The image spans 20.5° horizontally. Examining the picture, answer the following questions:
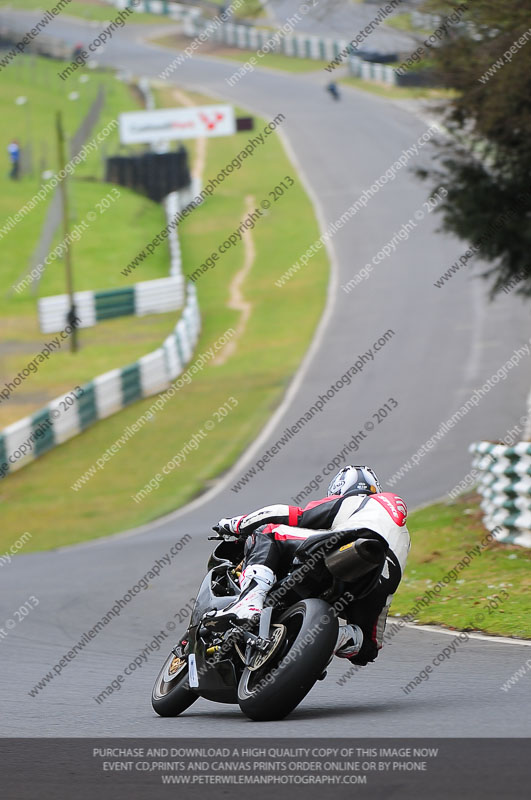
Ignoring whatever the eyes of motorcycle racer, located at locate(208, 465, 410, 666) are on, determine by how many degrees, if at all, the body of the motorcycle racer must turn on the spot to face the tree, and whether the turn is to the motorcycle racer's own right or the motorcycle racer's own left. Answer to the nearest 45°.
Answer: approximately 45° to the motorcycle racer's own right

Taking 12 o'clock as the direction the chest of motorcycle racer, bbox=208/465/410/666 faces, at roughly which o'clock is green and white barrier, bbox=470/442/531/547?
The green and white barrier is roughly at 2 o'clock from the motorcycle racer.

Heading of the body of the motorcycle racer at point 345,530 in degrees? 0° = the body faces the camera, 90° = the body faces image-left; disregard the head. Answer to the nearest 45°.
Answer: approximately 135°

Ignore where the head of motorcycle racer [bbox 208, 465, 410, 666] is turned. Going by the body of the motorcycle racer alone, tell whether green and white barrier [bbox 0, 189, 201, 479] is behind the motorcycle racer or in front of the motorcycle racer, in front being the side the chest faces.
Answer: in front
